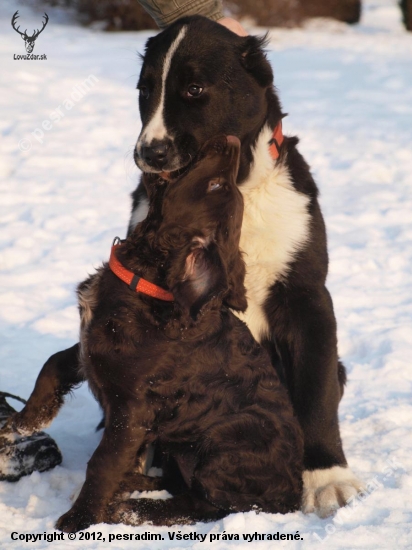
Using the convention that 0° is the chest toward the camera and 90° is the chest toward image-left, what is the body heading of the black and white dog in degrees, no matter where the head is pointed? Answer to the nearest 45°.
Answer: approximately 45°

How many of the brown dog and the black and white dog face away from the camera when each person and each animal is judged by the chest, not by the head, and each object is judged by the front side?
0
